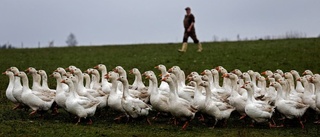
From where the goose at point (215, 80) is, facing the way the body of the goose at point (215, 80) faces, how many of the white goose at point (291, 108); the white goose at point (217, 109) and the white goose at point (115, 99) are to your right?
0

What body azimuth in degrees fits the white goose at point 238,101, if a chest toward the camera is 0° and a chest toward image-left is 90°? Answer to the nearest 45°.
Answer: approximately 90°

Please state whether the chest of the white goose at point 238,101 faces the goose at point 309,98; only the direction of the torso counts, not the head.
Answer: no

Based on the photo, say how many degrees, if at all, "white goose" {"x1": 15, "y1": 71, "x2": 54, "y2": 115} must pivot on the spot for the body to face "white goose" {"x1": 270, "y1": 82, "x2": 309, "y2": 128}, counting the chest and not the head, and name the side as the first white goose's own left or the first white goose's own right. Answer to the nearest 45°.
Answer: approximately 180°

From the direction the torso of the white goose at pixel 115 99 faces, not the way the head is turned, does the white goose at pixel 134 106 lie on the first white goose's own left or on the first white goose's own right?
on the first white goose's own left

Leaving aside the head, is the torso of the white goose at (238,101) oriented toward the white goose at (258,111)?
no

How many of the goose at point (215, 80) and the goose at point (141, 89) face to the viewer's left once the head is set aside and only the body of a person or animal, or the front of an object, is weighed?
2

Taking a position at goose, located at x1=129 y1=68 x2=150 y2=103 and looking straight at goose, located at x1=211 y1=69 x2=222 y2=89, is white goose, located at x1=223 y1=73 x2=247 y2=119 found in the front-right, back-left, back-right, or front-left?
front-right

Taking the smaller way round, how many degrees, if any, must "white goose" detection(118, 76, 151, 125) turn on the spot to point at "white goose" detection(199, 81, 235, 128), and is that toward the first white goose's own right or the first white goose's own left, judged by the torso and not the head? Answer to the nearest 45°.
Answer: approximately 180°

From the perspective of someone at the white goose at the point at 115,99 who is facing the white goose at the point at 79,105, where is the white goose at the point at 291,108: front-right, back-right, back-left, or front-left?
back-left

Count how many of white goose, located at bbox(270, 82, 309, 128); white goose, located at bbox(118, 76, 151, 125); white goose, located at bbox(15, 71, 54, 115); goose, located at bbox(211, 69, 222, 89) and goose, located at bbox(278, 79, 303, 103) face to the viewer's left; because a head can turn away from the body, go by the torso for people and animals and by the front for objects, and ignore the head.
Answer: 5

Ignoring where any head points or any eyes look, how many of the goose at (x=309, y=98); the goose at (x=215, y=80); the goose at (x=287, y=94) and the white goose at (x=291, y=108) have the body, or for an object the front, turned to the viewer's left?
4

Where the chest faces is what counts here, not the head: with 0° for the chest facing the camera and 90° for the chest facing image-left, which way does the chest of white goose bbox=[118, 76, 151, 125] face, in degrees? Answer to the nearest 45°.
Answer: approximately 90°

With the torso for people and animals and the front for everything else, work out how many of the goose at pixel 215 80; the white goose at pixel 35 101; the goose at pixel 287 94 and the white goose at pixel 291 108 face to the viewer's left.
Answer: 4

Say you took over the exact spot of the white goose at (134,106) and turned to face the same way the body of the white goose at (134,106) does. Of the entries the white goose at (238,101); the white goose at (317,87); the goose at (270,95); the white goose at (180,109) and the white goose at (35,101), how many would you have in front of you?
1

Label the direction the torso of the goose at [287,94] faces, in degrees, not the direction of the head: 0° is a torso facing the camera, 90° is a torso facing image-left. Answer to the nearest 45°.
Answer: approximately 90°

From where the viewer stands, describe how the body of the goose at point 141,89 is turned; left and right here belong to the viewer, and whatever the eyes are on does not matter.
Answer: facing to the left of the viewer
